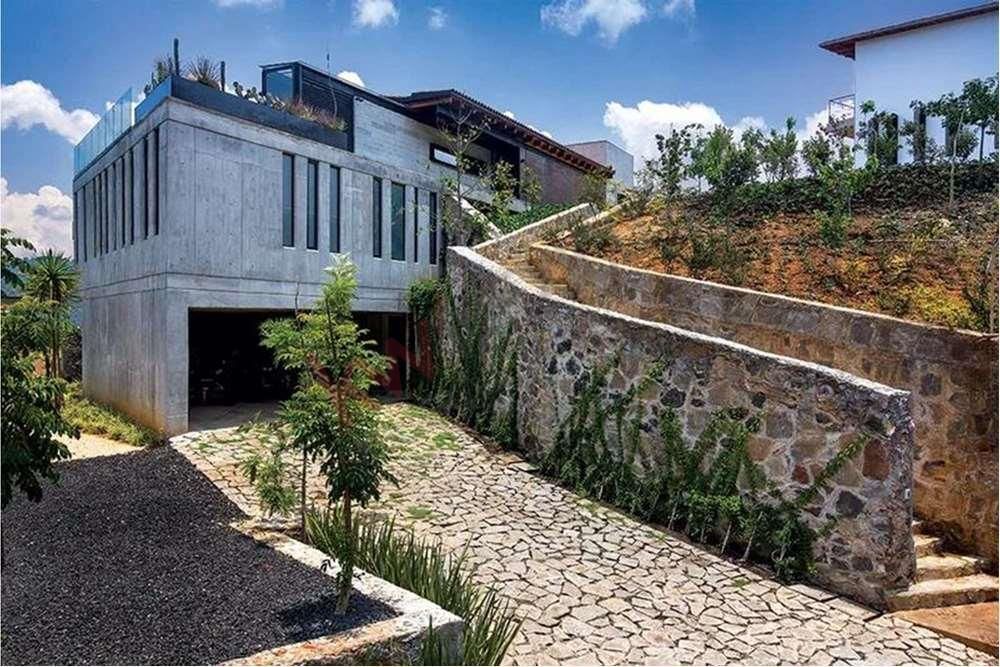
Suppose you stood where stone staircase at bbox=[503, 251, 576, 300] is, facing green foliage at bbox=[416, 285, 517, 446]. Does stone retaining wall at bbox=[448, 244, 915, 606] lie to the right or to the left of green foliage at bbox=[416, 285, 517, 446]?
left

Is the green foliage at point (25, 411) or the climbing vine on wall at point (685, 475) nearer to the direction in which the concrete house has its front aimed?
the climbing vine on wall
